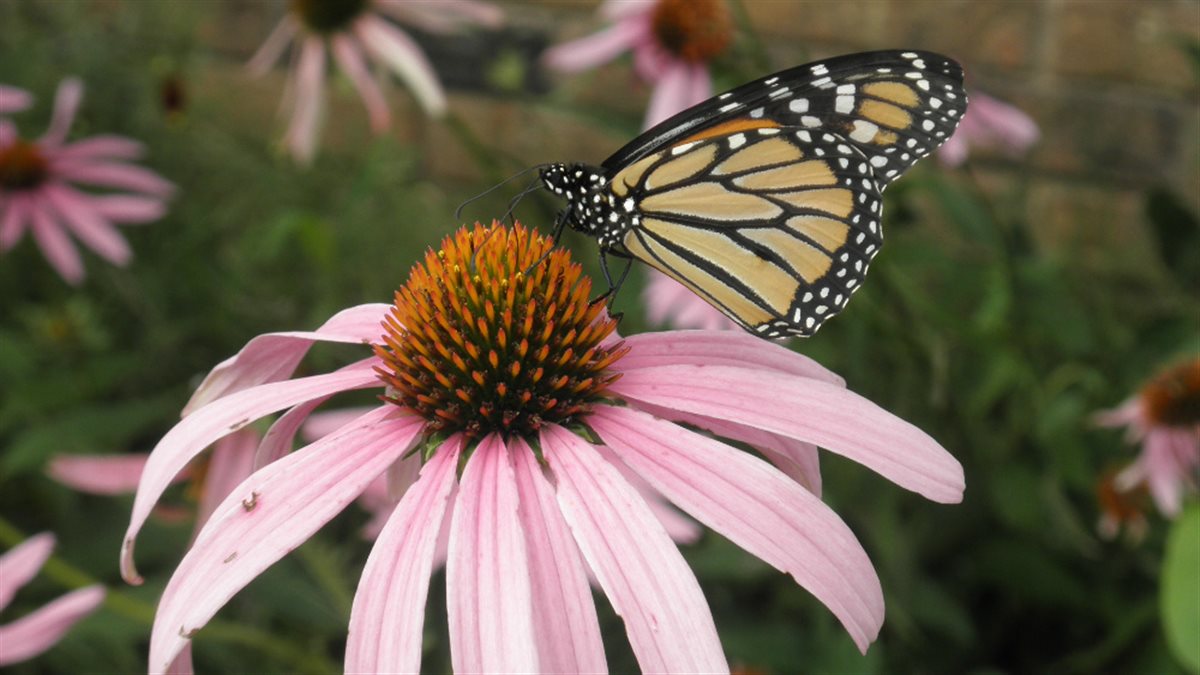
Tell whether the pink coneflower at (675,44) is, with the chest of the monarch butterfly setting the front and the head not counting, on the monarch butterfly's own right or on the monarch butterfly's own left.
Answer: on the monarch butterfly's own right

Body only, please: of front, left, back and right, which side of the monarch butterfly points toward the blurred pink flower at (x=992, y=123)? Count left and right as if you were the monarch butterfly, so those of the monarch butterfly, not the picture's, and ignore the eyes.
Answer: right

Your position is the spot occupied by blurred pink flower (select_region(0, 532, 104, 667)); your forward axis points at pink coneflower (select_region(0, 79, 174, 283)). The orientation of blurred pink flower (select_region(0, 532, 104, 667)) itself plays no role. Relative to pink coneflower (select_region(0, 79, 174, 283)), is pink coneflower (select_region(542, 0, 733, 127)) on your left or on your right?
right

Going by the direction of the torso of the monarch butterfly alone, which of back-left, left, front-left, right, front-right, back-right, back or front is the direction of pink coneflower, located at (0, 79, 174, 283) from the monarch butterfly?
front-right

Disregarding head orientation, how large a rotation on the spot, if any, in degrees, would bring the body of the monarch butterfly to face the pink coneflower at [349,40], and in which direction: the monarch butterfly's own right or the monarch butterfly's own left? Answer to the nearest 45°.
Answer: approximately 45° to the monarch butterfly's own right

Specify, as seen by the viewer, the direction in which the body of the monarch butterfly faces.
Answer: to the viewer's left
